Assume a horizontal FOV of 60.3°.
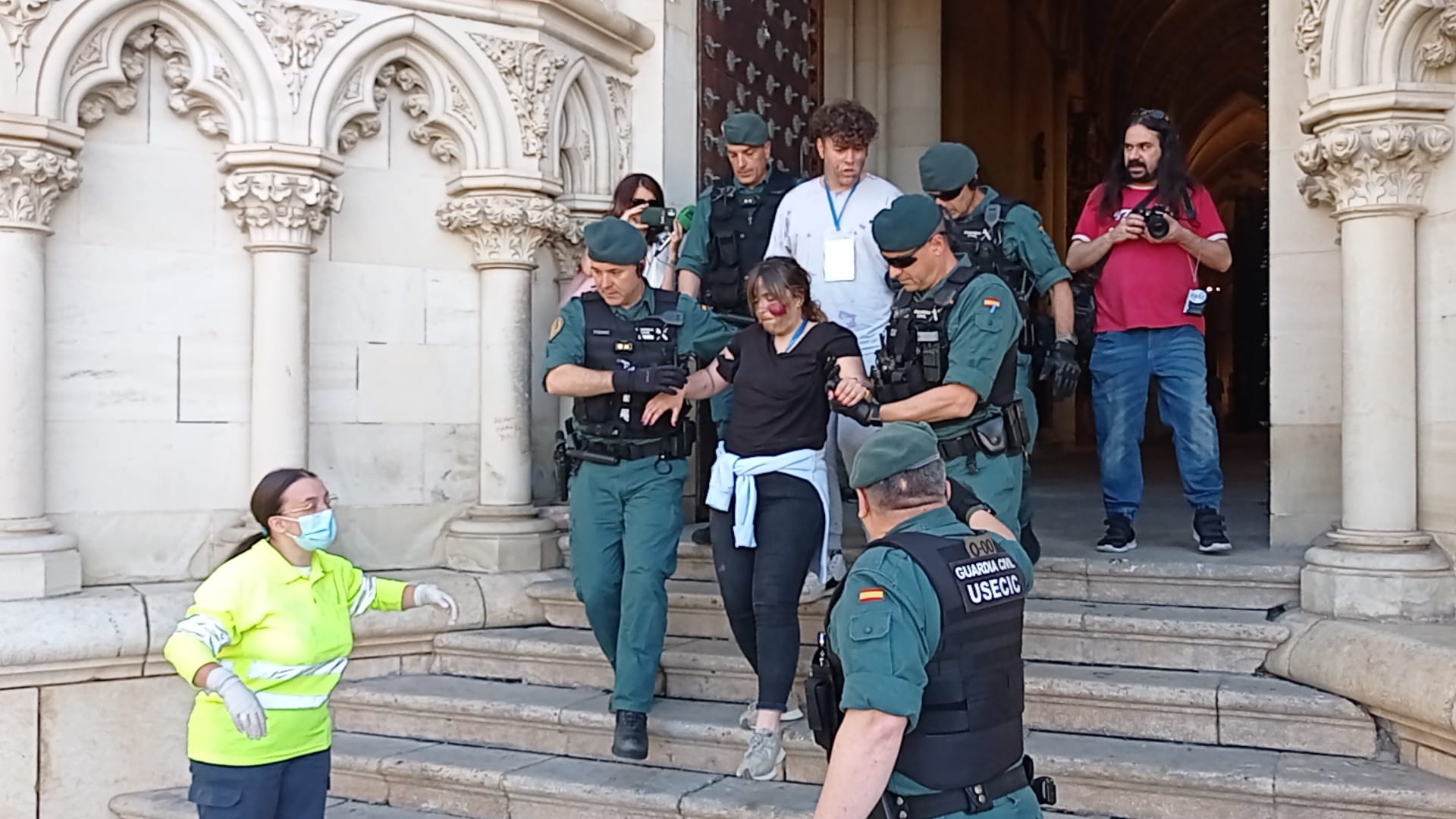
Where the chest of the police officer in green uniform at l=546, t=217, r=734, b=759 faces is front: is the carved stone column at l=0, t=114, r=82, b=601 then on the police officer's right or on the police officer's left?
on the police officer's right

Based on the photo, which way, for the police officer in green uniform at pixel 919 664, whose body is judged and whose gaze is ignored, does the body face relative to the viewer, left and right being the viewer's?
facing away from the viewer and to the left of the viewer

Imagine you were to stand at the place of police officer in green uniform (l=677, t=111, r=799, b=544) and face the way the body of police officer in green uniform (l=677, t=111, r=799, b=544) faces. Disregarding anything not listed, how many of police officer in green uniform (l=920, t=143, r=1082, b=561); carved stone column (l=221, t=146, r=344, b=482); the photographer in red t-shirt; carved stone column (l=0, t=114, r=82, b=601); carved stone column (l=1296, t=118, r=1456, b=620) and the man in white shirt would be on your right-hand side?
2

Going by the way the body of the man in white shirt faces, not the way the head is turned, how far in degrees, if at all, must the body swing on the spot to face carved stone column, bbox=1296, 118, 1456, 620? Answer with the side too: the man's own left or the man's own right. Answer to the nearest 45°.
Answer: approximately 90° to the man's own left

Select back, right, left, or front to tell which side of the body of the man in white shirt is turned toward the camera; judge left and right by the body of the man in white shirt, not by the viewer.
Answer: front

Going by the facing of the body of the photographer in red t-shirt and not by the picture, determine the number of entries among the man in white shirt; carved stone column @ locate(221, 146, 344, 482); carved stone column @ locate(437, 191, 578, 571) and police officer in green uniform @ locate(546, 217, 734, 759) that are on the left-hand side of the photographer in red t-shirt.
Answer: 0

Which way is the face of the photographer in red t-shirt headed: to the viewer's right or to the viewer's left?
to the viewer's left

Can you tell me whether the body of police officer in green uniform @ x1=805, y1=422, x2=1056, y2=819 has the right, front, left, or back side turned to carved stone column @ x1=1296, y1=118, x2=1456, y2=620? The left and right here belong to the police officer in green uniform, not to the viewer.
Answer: right

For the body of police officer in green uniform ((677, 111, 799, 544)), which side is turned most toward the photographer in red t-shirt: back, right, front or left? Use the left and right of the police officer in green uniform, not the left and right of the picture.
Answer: left

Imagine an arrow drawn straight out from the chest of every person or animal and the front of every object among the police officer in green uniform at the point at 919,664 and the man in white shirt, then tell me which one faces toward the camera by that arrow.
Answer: the man in white shirt

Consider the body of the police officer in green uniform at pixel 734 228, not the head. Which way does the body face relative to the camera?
toward the camera

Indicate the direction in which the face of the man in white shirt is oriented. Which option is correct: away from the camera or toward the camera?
toward the camera

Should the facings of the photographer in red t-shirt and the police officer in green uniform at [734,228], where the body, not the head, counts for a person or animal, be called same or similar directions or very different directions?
same or similar directions

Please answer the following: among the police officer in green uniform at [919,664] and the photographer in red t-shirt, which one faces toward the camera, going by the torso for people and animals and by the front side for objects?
the photographer in red t-shirt

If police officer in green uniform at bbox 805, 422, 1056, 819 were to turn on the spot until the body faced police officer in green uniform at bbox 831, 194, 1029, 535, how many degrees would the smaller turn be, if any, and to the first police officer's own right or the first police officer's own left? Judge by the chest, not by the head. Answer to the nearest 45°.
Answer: approximately 45° to the first police officer's own right

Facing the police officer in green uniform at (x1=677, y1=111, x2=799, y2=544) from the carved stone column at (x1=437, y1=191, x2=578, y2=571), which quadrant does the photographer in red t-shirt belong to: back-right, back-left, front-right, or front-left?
front-left

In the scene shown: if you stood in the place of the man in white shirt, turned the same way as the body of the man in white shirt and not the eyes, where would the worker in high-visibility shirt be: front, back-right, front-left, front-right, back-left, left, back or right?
front-right

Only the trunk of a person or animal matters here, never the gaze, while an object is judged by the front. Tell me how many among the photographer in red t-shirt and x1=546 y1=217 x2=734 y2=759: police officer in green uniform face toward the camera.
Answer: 2

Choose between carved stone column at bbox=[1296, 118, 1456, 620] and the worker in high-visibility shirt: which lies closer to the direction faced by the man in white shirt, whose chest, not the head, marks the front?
the worker in high-visibility shirt
